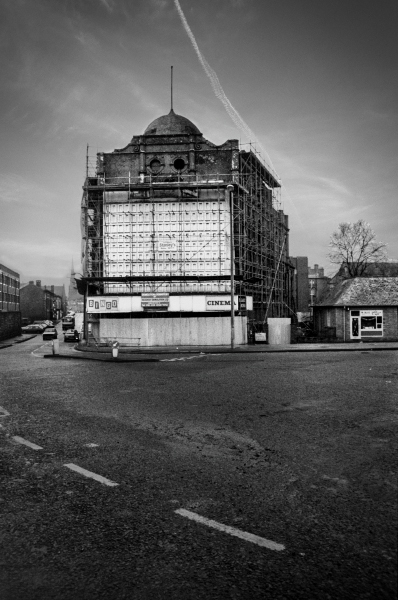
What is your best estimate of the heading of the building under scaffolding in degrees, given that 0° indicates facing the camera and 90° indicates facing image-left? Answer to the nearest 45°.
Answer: approximately 0°

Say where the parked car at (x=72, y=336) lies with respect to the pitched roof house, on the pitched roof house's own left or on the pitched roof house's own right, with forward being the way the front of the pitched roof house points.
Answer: on the pitched roof house's own right

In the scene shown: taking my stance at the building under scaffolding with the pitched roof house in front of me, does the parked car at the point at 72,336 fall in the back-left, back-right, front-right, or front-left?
back-left

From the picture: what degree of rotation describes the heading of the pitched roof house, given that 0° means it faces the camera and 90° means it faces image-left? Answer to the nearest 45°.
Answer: approximately 0°

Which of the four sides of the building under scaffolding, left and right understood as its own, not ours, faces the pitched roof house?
left

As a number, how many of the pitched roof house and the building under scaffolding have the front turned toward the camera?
2

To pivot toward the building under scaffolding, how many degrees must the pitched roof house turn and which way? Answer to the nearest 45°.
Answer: approximately 90° to its right

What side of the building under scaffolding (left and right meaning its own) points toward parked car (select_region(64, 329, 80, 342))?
right
